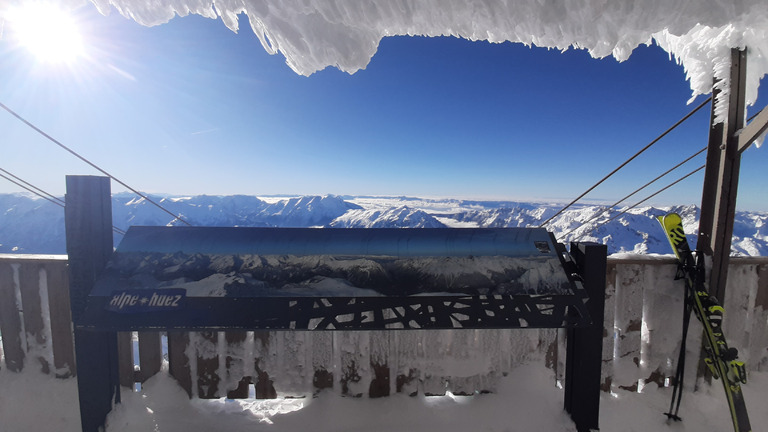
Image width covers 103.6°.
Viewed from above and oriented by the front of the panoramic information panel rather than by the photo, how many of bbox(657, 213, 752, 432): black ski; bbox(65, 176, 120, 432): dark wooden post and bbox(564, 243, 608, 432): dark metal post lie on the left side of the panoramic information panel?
2

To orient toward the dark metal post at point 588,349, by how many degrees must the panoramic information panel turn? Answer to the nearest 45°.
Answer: approximately 90° to its left

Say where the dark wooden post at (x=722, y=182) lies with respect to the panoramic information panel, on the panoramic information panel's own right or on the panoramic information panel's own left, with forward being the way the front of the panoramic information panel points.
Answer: on the panoramic information panel's own left

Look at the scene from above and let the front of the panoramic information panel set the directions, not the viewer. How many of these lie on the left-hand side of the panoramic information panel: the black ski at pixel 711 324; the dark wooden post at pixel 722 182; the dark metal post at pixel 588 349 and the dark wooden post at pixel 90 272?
3

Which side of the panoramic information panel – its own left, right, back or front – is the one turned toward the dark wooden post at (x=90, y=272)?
right

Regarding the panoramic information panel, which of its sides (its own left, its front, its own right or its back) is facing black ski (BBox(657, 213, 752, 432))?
left

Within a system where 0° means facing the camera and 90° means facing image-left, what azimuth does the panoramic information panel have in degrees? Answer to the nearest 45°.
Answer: approximately 0°
